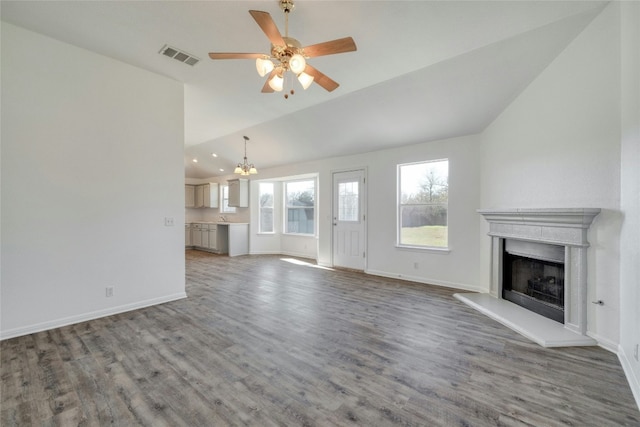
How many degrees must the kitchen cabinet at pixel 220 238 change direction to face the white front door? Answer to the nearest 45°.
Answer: approximately 90° to its left

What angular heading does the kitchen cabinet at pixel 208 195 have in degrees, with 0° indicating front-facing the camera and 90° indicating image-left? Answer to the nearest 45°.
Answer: approximately 45°

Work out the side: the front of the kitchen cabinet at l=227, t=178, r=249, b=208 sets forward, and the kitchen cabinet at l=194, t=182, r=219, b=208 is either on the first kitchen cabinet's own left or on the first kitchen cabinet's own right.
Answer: on the first kitchen cabinet's own right

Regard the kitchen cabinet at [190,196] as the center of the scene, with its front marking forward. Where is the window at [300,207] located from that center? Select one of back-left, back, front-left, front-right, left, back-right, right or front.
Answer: front-left

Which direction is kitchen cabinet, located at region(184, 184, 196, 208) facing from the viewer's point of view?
toward the camera

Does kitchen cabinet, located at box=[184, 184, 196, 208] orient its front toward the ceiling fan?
yes

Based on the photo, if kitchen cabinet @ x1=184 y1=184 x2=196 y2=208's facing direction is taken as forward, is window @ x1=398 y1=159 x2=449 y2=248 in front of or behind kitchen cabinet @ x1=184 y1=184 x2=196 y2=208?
in front

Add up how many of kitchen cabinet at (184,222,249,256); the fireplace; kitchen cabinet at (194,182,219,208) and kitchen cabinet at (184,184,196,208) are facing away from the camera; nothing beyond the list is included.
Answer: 0

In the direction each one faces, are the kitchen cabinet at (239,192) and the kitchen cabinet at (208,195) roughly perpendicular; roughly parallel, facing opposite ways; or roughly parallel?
roughly parallel

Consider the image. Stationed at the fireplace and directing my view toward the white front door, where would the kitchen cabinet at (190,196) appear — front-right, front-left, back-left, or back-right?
front-left

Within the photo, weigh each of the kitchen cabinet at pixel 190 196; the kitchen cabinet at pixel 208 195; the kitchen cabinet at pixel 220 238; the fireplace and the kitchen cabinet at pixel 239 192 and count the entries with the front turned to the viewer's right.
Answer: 0

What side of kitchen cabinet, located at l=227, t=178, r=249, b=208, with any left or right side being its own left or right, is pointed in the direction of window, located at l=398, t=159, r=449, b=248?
left

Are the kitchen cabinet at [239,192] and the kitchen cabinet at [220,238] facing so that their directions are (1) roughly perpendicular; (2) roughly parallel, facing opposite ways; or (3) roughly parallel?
roughly parallel

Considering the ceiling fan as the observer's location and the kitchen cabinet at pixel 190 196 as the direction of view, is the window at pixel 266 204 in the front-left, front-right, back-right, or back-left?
front-right
